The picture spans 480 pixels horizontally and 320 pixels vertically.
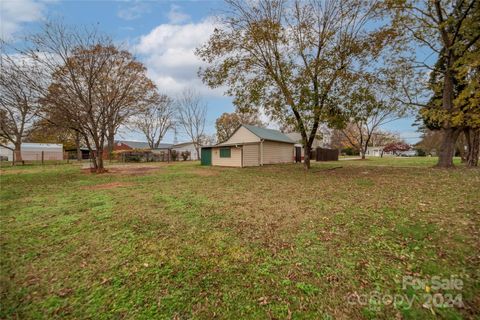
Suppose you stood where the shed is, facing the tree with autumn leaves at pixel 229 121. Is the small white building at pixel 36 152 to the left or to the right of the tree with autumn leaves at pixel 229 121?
left

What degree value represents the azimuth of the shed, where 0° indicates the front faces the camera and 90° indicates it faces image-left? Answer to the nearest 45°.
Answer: approximately 45°

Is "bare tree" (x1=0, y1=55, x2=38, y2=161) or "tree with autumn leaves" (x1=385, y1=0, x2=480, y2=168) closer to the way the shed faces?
the bare tree

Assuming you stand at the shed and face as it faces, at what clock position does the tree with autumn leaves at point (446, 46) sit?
The tree with autumn leaves is roughly at 9 o'clock from the shed.

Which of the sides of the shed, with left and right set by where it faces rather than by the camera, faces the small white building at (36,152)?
right

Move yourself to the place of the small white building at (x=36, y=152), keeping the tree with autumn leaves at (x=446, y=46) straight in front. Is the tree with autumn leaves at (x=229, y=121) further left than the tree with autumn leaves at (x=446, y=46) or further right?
left

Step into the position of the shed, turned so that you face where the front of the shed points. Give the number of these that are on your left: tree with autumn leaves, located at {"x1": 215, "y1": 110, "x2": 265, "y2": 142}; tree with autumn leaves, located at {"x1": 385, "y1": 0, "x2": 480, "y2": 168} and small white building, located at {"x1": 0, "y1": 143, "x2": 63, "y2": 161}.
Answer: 1

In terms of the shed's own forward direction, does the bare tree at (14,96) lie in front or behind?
in front

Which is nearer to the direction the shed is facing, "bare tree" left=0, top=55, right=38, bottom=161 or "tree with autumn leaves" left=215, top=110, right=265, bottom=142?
the bare tree

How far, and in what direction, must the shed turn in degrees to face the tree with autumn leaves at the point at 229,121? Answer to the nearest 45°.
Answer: approximately 135° to its right
